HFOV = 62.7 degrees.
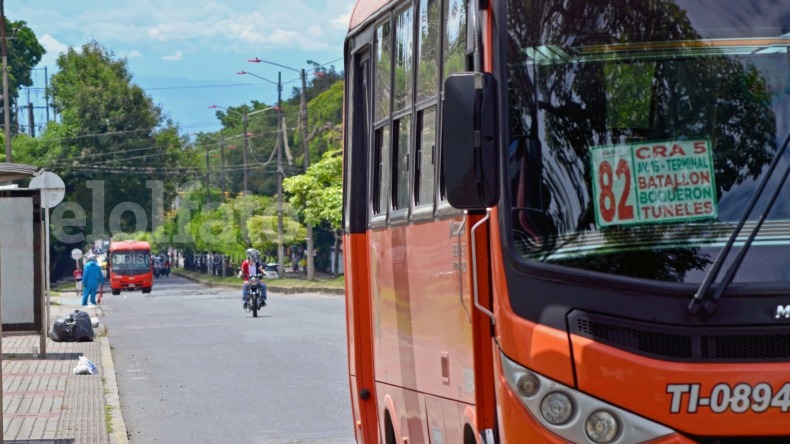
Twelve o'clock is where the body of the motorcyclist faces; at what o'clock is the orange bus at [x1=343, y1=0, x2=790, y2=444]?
The orange bus is roughly at 12 o'clock from the motorcyclist.

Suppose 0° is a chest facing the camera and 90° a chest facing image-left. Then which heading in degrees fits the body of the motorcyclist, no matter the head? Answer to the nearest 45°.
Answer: approximately 0°
